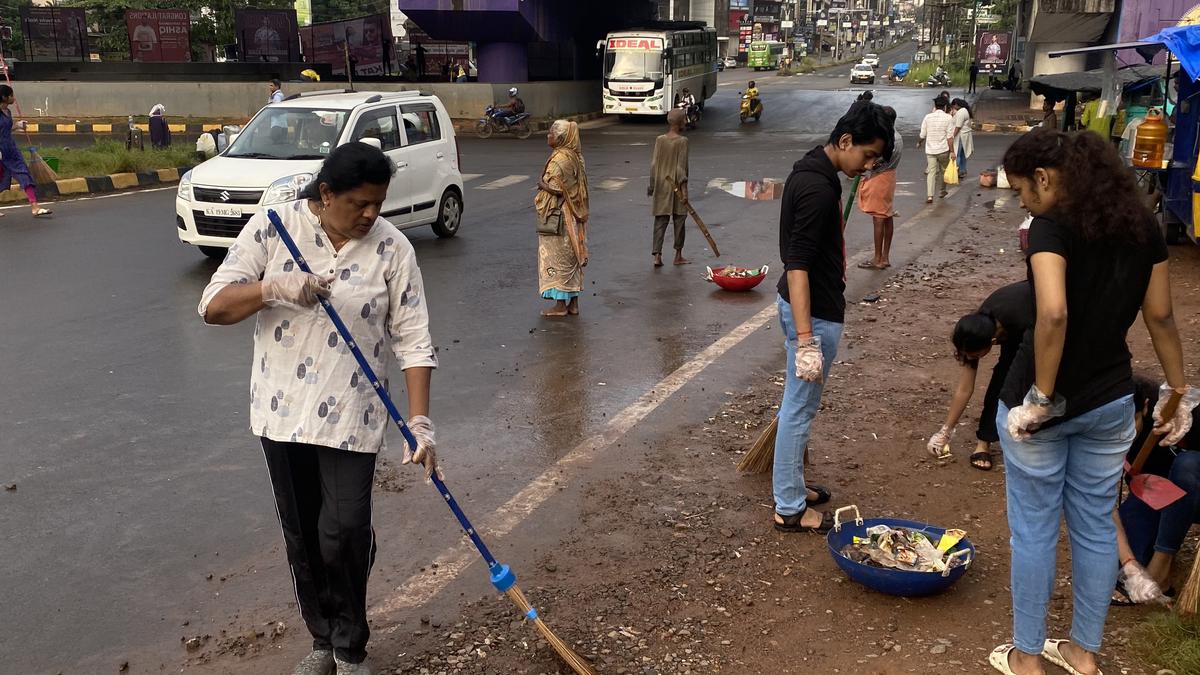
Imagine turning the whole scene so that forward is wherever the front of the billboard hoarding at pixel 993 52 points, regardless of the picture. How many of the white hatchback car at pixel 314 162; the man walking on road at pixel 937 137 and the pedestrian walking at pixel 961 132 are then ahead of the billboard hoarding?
3

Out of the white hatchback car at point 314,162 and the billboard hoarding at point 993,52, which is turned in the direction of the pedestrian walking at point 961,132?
the billboard hoarding

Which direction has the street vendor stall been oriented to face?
to the viewer's left

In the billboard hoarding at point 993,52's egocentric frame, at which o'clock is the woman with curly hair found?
The woman with curly hair is roughly at 12 o'clock from the billboard hoarding.

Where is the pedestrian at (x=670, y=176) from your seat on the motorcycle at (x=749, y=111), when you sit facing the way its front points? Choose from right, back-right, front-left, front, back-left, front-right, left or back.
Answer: front-left

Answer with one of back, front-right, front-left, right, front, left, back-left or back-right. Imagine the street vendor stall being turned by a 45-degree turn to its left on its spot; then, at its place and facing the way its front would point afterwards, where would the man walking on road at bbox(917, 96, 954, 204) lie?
right

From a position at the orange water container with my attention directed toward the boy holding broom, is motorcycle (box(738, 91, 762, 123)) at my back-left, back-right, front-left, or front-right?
back-right

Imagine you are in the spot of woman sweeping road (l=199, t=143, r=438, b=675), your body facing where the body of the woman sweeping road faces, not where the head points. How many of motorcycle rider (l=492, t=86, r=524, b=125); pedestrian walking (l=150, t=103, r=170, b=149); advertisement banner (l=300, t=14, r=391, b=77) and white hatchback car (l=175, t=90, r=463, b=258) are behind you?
4

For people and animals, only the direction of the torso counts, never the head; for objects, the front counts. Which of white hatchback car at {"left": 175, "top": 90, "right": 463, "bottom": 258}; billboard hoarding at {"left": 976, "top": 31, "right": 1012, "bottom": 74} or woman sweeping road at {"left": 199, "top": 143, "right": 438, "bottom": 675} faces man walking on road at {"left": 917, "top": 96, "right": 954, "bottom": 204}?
the billboard hoarding

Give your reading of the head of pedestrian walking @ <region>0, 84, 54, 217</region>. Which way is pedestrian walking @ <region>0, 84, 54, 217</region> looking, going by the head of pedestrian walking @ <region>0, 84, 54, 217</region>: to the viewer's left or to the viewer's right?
to the viewer's right

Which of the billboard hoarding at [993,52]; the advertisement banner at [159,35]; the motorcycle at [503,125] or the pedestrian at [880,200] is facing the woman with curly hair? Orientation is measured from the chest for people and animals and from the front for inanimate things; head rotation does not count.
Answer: the billboard hoarding

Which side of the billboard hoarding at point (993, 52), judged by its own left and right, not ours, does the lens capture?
front
